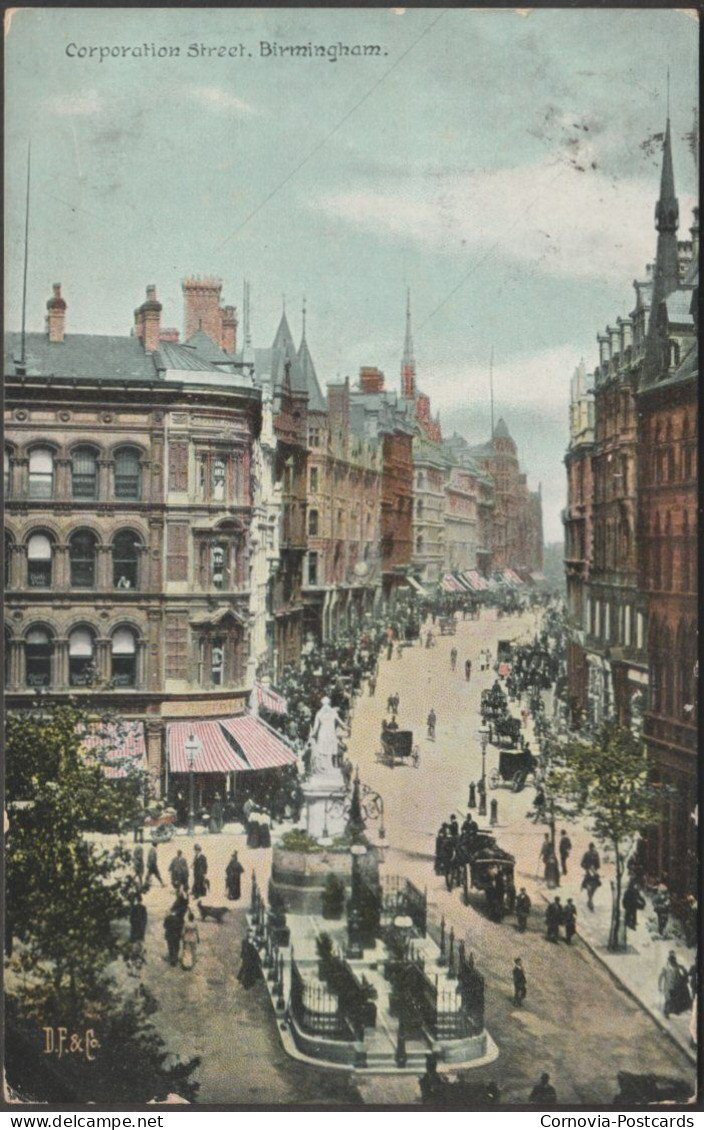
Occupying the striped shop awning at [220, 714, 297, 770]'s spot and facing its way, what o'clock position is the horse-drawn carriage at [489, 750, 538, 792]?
The horse-drawn carriage is roughly at 11 o'clock from the striped shop awning.

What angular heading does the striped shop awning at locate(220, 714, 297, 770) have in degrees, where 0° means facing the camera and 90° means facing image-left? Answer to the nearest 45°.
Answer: approximately 315°

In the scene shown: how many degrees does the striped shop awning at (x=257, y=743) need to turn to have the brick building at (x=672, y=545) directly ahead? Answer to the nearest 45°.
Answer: approximately 45° to its left
